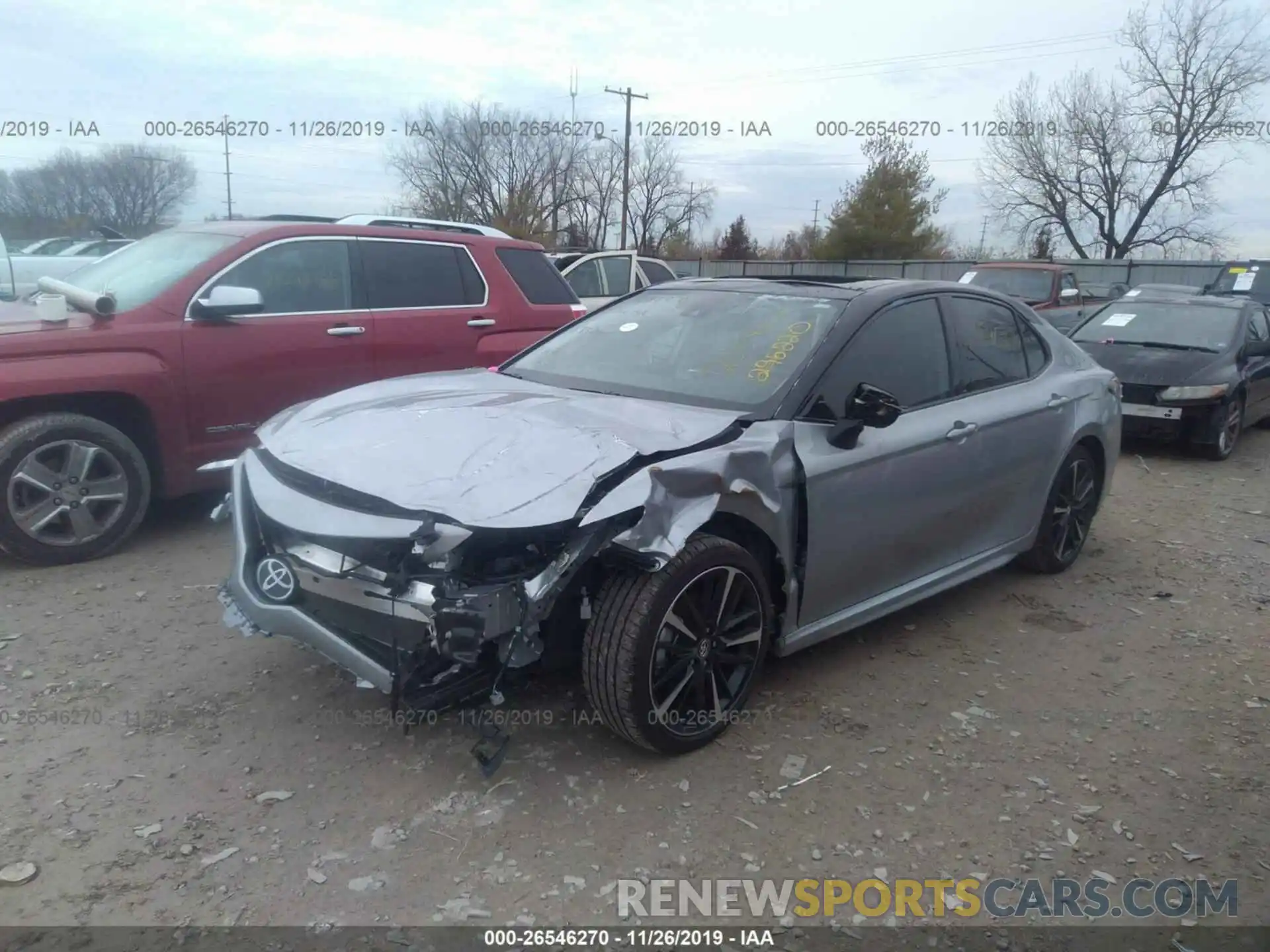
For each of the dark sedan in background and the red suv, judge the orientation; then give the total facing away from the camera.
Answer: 0

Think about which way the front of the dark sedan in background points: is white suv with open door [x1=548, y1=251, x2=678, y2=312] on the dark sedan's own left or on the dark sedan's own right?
on the dark sedan's own right

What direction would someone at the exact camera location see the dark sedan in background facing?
facing the viewer and to the left of the viewer

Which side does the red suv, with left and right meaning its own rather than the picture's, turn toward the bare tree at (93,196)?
right

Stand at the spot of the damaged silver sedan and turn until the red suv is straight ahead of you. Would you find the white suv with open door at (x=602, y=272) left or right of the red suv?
right

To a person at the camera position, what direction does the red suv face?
facing to the left of the viewer

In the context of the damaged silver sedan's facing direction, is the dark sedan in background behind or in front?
behind

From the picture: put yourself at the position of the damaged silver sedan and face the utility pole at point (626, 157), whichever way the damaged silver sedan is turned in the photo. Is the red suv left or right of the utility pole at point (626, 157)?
left

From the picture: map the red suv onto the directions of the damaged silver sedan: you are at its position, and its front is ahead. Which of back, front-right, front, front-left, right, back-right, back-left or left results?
right

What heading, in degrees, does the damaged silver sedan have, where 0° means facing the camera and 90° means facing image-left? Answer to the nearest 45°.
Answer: approximately 45°

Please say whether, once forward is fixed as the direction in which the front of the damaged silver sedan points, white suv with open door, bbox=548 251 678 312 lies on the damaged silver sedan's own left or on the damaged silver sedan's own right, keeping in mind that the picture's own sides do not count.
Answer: on the damaged silver sedan's own right

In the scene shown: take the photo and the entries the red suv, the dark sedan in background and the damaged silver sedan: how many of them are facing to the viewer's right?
0
